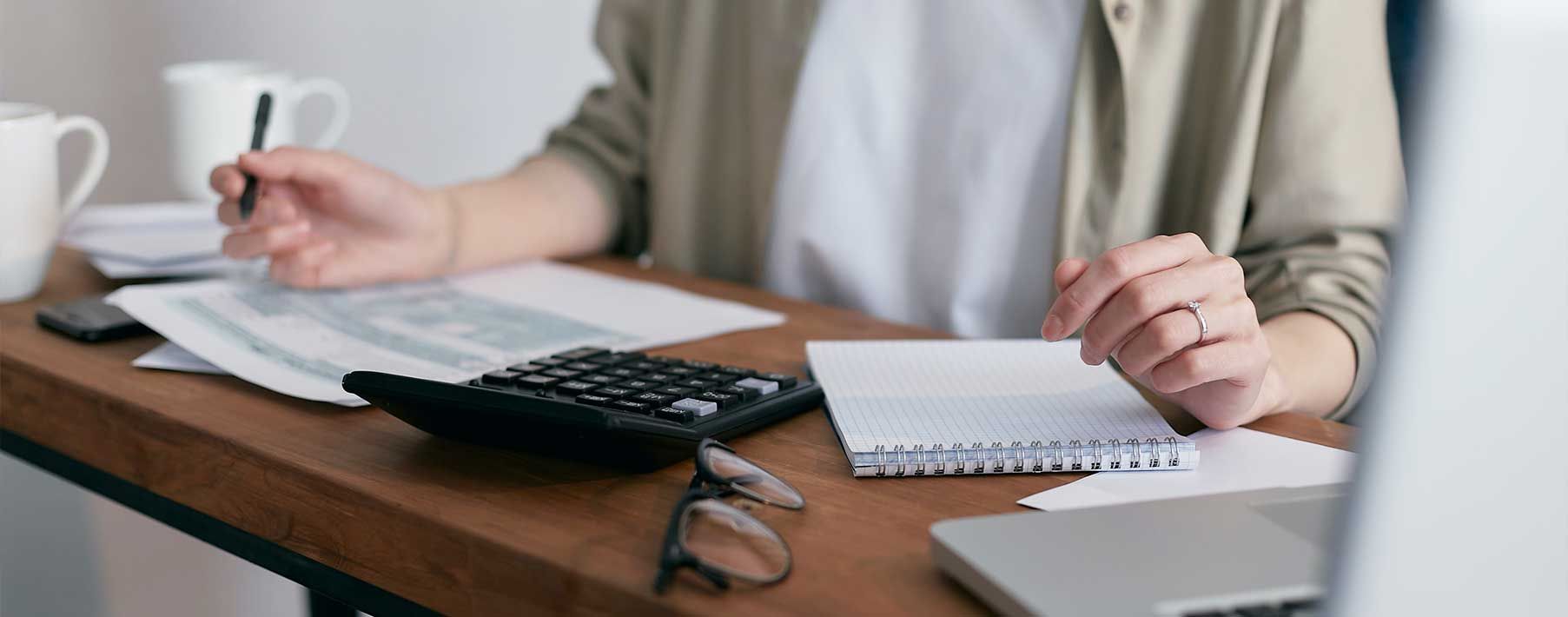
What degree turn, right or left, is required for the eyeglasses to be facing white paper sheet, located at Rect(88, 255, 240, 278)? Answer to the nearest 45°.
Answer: approximately 180°

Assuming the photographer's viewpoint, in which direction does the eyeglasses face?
facing the viewer and to the right of the viewer

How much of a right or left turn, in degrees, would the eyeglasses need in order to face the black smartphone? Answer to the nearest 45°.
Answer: approximately 180°

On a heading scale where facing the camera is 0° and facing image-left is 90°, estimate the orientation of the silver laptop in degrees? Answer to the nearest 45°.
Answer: approximately 135°

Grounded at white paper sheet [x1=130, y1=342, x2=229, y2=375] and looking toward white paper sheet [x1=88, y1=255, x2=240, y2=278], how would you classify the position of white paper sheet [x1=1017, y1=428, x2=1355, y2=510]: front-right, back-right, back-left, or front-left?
back-right

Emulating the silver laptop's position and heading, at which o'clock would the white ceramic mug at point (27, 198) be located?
The white ceramic mug is roughly at 11 o'clock from the silver laptop.

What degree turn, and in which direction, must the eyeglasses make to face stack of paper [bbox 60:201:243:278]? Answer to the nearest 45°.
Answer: approximately 180°

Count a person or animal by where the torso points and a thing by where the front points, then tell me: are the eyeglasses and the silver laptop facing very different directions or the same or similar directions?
very different directions
